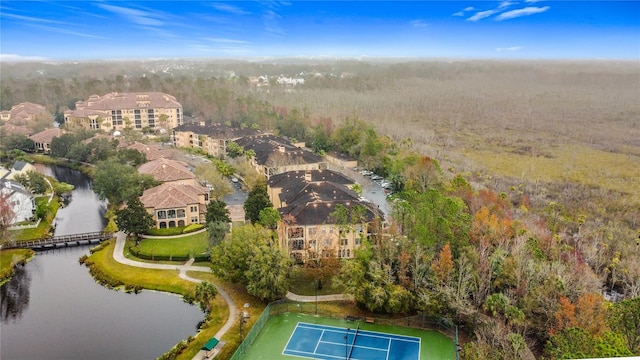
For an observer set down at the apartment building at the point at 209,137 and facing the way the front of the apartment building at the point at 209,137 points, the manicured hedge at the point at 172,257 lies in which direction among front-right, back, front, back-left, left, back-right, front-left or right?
front-left

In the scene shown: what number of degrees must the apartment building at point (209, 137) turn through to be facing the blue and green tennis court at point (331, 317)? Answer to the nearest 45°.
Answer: approximately 45° to its left

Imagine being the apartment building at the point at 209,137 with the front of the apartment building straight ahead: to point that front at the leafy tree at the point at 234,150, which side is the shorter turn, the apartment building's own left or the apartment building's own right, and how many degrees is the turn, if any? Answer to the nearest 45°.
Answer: approximately 45° to the apartment building's own left

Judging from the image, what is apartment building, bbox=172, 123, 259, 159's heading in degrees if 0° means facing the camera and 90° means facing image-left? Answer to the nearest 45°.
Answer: approximately 45°

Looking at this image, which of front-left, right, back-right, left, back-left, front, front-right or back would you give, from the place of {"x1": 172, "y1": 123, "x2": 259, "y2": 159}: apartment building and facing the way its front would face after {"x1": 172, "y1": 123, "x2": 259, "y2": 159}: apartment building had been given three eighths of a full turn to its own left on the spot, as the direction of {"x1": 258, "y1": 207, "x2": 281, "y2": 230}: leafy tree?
right

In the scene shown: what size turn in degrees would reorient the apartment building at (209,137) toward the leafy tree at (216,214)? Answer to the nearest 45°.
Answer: approximately 45° to its left

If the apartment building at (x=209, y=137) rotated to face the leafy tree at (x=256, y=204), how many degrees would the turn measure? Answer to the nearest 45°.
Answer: approximately 45° to its left

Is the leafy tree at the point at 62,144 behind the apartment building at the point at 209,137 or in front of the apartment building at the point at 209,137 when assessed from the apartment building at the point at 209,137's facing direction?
in front

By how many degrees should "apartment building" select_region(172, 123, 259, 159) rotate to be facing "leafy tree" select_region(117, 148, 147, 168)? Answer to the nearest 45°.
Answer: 0° — it already faces it

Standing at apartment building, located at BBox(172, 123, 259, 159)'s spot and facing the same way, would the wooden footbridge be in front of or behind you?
in front

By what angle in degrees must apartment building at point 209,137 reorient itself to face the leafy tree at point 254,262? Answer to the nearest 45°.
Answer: approximately 45° to its left
